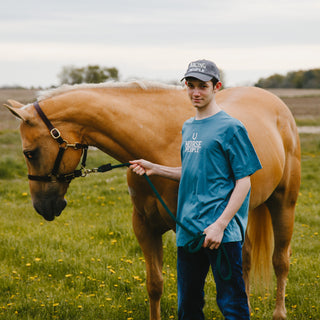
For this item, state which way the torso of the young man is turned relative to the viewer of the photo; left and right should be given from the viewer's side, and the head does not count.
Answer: facing the viewer and to the left of the viewer
